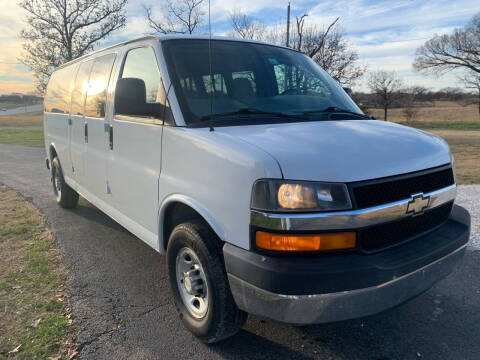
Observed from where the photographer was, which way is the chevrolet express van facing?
facing the viewer and to the right of the viewer
